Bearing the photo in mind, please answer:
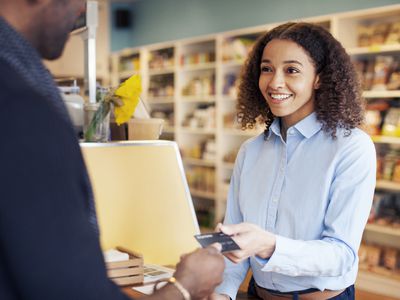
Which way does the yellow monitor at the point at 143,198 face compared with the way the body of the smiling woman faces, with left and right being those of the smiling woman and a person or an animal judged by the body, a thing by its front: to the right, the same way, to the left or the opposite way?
the opposite way

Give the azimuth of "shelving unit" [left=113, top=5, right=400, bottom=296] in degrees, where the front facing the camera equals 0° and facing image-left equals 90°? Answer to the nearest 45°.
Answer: approximately 45°

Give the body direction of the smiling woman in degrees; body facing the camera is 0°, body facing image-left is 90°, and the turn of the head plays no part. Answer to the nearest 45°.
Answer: approximately 45°

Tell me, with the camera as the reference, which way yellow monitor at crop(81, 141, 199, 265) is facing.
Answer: facing away from the viewer and to the right of the viewer

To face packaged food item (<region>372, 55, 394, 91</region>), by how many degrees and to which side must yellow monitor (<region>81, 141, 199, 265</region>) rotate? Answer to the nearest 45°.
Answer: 0° — it already faces it

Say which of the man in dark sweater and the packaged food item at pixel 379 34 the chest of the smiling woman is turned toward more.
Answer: the man in dark sweater

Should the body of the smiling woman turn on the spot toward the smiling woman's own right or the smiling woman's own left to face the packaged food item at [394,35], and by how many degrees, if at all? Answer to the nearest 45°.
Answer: approximately 135° to the smiling woman's own right
